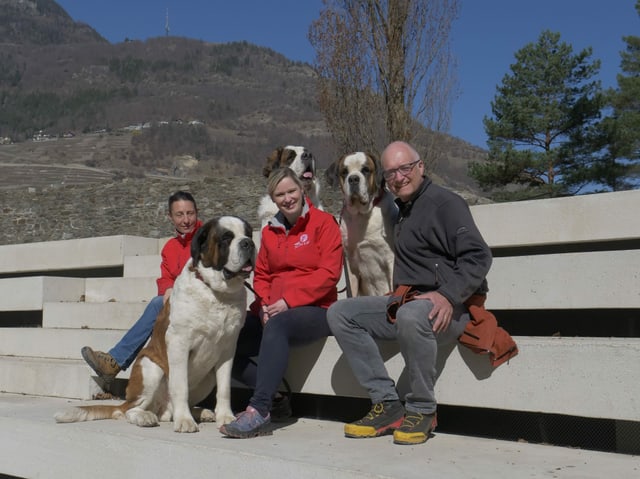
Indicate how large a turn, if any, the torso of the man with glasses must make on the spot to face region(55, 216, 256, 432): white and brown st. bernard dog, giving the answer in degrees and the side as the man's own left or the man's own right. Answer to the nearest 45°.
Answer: approximately 45° to the man's own right

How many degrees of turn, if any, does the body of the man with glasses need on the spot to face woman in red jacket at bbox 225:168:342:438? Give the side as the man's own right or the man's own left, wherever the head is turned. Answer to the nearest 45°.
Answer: approximately 90° to the man's own right

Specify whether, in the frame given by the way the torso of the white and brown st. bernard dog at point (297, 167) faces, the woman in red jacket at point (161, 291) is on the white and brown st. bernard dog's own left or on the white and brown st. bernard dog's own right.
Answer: on the white and brown st. bernard dog's own right

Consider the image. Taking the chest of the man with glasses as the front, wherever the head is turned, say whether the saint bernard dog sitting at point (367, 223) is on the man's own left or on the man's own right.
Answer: on the man's own right

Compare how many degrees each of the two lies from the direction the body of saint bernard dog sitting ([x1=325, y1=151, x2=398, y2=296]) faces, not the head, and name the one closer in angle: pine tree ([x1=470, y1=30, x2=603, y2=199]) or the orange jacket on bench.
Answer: the orange jacket on bench

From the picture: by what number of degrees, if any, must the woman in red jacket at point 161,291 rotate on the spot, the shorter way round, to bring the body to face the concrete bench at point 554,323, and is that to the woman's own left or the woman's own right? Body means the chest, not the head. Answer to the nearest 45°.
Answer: approximately 90° to the woman's own left

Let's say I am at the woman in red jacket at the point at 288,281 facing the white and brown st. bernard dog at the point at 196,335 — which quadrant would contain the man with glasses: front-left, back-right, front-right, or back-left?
back-left

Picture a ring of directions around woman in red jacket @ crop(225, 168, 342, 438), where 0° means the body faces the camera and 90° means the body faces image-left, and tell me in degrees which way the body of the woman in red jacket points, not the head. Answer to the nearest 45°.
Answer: approximately 45°

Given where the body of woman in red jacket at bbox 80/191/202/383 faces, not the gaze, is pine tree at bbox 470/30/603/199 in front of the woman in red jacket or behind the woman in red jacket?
behind
